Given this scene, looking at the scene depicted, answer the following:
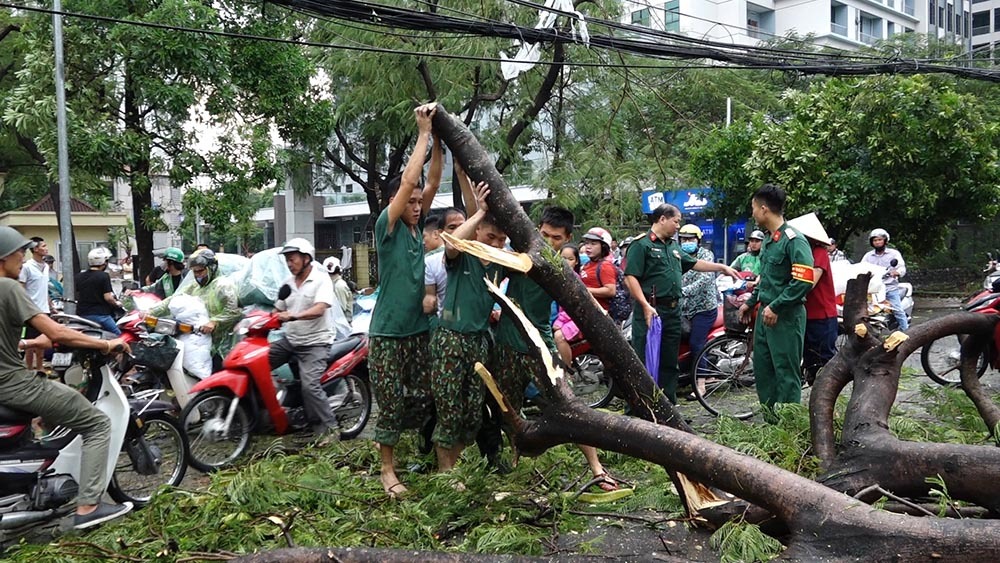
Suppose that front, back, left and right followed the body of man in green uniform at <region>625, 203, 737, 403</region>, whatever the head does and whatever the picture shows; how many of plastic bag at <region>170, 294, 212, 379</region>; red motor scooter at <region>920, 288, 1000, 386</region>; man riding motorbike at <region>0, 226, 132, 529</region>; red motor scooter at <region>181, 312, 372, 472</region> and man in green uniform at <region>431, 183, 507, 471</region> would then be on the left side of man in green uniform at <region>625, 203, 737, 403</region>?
1

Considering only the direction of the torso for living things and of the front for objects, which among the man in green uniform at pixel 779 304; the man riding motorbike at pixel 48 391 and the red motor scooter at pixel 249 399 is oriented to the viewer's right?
the man riding motorbike

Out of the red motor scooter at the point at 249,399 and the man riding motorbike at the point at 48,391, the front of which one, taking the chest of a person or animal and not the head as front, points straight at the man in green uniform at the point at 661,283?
the man riding motorbike

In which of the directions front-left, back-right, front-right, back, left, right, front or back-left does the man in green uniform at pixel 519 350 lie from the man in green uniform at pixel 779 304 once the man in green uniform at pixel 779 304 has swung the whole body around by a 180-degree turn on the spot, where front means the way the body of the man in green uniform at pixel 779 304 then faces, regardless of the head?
back

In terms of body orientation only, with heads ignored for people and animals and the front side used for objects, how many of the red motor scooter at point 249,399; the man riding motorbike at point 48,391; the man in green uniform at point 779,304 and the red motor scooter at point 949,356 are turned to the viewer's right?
1

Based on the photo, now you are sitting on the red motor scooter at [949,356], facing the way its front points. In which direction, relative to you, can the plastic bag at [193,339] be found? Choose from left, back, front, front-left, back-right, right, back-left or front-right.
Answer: front-left

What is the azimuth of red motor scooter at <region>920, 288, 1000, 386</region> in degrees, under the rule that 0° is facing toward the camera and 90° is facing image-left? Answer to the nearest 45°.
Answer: approximately 90°

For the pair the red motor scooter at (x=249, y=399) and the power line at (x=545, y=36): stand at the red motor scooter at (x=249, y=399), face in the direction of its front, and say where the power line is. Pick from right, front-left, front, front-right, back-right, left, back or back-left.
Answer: back

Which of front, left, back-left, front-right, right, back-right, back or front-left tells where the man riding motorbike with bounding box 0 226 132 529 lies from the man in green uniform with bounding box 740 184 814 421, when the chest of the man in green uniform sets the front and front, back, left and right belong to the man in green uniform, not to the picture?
front

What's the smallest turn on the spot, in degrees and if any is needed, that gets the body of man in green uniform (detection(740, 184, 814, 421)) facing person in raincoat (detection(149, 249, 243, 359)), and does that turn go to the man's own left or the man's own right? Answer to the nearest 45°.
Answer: approximately 45° to the man's own right

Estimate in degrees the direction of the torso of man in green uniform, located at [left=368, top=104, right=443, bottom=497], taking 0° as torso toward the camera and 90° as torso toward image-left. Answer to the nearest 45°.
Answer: approximately 315°

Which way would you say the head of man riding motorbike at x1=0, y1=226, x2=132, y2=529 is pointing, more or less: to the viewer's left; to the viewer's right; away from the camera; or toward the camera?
to the viewer's right

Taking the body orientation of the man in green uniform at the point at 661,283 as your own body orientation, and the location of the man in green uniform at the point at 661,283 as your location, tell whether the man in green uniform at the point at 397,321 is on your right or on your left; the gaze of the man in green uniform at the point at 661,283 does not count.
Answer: on your right

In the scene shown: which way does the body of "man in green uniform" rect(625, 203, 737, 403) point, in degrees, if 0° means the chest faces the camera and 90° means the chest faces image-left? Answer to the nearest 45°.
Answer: approximately 315°

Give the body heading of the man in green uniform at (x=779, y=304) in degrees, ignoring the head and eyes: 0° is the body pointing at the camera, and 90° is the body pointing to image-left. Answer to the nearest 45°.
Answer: approximately 45°

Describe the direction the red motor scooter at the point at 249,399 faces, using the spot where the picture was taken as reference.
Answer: facing the viewer and to the left of the viewer

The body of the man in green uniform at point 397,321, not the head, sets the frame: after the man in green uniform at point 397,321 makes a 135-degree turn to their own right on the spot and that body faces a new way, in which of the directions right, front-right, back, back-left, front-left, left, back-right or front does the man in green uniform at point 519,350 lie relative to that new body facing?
back

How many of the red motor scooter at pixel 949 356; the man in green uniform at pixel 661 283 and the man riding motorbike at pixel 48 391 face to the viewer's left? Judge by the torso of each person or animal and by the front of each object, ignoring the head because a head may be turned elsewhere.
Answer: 1

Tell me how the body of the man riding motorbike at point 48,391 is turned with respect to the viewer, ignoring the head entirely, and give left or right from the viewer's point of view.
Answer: facing to the right of the viewer

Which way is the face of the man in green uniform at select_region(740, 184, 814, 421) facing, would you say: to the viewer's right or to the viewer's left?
to the viewer's left

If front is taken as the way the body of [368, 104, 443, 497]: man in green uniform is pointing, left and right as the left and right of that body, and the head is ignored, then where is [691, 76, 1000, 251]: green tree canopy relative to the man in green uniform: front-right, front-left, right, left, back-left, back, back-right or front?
left
